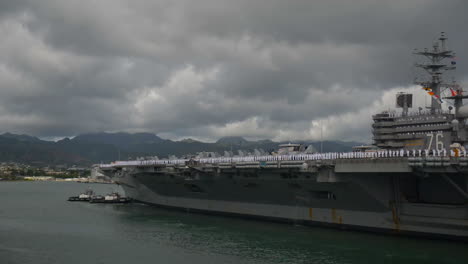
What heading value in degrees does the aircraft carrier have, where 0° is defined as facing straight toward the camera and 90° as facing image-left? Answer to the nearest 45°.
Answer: approximately 135°

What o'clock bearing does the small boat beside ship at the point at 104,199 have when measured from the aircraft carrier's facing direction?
The small boat beside ship is roughly at 12 o'clock from the aircraft carrier.
